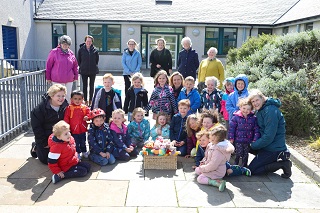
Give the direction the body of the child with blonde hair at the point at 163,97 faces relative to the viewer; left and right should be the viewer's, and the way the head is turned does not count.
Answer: facing the viewer

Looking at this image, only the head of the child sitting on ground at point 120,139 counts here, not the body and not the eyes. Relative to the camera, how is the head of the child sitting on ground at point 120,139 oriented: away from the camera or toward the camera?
toward the camera

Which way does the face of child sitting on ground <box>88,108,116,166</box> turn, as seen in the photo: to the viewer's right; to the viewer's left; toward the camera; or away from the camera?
toward the camera

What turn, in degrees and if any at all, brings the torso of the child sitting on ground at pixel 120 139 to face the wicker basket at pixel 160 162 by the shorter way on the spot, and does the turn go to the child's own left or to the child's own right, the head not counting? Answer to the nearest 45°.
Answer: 0° — they already face it

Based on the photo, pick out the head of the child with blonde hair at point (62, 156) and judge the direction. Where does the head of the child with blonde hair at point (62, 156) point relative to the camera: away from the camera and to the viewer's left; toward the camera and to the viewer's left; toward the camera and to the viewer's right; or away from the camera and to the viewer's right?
toward the camera and to the viewer's right

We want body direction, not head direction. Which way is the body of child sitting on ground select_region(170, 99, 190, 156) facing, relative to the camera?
toward the camera

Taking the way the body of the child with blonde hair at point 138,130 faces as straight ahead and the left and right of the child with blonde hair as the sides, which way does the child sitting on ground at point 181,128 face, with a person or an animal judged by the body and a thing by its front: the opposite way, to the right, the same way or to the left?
the same way

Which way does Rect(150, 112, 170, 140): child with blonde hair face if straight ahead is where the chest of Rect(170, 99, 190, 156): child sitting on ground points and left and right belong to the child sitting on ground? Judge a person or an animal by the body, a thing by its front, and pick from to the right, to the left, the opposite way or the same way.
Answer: the same way

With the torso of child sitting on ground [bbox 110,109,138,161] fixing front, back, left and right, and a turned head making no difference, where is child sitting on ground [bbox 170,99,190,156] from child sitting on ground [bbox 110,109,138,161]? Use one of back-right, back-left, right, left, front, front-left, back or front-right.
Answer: front-left

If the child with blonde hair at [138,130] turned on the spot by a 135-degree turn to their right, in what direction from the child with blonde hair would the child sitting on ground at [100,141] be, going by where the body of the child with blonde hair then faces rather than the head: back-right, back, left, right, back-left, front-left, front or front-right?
left

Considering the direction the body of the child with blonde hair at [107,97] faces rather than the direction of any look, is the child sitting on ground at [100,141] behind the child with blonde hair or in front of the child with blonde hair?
in front

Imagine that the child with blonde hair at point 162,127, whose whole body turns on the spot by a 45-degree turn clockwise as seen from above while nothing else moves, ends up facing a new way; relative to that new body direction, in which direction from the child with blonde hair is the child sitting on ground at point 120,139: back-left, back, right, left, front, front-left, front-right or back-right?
front

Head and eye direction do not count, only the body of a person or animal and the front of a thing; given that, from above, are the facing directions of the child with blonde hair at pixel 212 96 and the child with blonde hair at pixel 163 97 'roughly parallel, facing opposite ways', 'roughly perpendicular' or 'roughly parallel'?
roughly parallel
